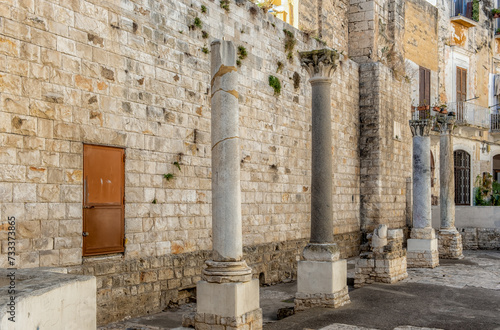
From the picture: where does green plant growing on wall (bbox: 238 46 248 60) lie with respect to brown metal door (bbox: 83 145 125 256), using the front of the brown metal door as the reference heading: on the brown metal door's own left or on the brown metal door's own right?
on the brown metal door's own left

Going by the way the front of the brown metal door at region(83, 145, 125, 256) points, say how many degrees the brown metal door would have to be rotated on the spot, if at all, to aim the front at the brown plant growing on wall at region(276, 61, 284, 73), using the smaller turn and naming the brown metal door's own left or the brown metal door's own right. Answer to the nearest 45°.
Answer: approximately 90° to the brown metal door's own left

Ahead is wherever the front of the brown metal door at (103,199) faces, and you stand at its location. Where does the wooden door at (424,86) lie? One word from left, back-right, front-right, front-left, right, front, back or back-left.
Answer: left

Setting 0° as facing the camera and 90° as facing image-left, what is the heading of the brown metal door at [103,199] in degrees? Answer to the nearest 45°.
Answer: approximately 315°

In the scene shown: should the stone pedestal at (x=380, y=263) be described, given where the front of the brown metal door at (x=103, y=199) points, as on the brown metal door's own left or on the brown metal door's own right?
on the brown metal door's own left

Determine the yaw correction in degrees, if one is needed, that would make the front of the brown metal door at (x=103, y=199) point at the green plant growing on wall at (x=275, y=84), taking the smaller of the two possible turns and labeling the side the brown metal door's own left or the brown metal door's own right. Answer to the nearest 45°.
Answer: approximately 90° to the brown metal door's own left

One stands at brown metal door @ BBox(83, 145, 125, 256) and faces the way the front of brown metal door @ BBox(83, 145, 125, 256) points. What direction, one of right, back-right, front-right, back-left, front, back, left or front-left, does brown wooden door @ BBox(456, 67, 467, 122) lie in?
left

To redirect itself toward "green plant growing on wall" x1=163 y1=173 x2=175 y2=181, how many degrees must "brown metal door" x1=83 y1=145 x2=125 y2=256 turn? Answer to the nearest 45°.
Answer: approximately 90° to its left

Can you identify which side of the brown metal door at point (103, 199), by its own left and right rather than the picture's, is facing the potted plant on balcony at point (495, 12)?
left

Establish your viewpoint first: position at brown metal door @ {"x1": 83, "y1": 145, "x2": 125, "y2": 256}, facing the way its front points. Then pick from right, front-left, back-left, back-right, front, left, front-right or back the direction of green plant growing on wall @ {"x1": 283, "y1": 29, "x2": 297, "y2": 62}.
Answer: left
